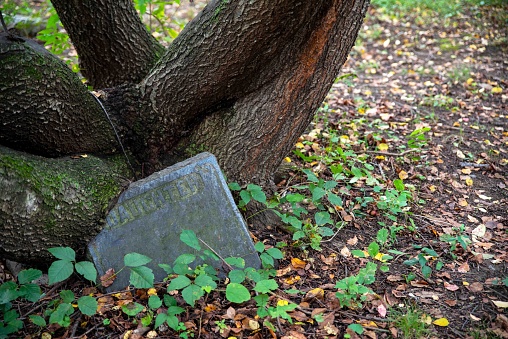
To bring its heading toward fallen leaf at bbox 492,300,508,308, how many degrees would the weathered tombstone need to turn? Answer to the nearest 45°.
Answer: approximately 90° to its left

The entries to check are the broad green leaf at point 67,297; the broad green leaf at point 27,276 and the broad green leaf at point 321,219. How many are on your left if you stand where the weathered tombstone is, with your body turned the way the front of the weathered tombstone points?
1

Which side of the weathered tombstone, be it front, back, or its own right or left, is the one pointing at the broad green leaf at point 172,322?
front

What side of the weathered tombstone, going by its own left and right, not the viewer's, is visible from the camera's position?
front

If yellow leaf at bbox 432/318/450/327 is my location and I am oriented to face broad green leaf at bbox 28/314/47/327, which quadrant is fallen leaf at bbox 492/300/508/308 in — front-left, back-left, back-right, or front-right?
back-right

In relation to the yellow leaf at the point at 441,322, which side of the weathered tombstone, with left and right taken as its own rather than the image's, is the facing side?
left

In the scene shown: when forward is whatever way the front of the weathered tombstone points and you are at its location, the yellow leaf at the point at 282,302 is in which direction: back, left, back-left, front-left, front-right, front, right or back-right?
front-left

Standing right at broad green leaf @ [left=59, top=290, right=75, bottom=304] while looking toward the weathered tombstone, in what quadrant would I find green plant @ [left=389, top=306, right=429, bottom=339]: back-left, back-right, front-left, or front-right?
front-right

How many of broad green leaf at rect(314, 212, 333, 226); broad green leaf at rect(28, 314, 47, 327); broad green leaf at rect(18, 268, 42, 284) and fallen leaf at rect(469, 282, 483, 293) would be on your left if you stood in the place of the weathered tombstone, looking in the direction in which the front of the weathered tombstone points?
2

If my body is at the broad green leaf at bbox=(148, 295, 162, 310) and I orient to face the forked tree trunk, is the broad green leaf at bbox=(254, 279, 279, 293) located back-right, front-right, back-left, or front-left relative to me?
front-right

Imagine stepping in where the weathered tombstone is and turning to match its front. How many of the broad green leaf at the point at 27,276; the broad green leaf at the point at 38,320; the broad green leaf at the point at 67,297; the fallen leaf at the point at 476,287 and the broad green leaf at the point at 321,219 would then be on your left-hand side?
2

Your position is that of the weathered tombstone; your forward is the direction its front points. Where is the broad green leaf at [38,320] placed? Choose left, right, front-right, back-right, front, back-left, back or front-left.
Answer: front-right

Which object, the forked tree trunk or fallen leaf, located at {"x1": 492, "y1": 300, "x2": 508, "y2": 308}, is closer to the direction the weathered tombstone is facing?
the fallen leaf
